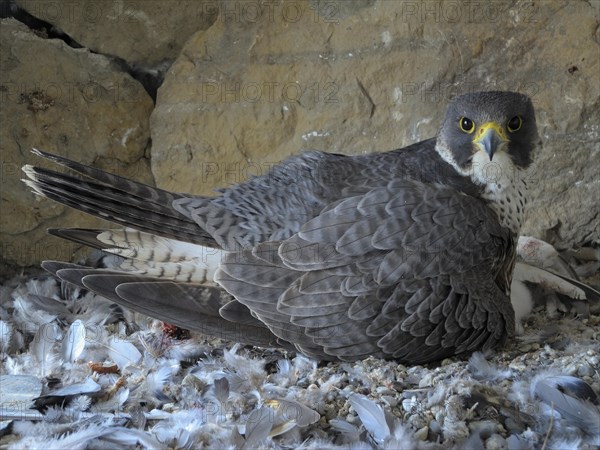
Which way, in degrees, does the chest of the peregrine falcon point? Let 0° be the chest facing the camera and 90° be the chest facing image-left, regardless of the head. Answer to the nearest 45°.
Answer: approximately 270°

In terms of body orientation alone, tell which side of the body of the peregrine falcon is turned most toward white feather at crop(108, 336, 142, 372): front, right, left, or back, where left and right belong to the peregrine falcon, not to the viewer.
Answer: back

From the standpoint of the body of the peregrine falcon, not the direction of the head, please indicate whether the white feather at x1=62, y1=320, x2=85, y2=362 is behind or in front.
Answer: behind

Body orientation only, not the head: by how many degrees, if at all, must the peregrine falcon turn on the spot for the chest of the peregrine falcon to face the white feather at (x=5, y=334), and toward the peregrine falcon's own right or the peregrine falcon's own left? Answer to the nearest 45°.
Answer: approximately 180°

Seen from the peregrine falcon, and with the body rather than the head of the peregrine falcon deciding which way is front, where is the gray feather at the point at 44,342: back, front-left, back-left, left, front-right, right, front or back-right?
back
